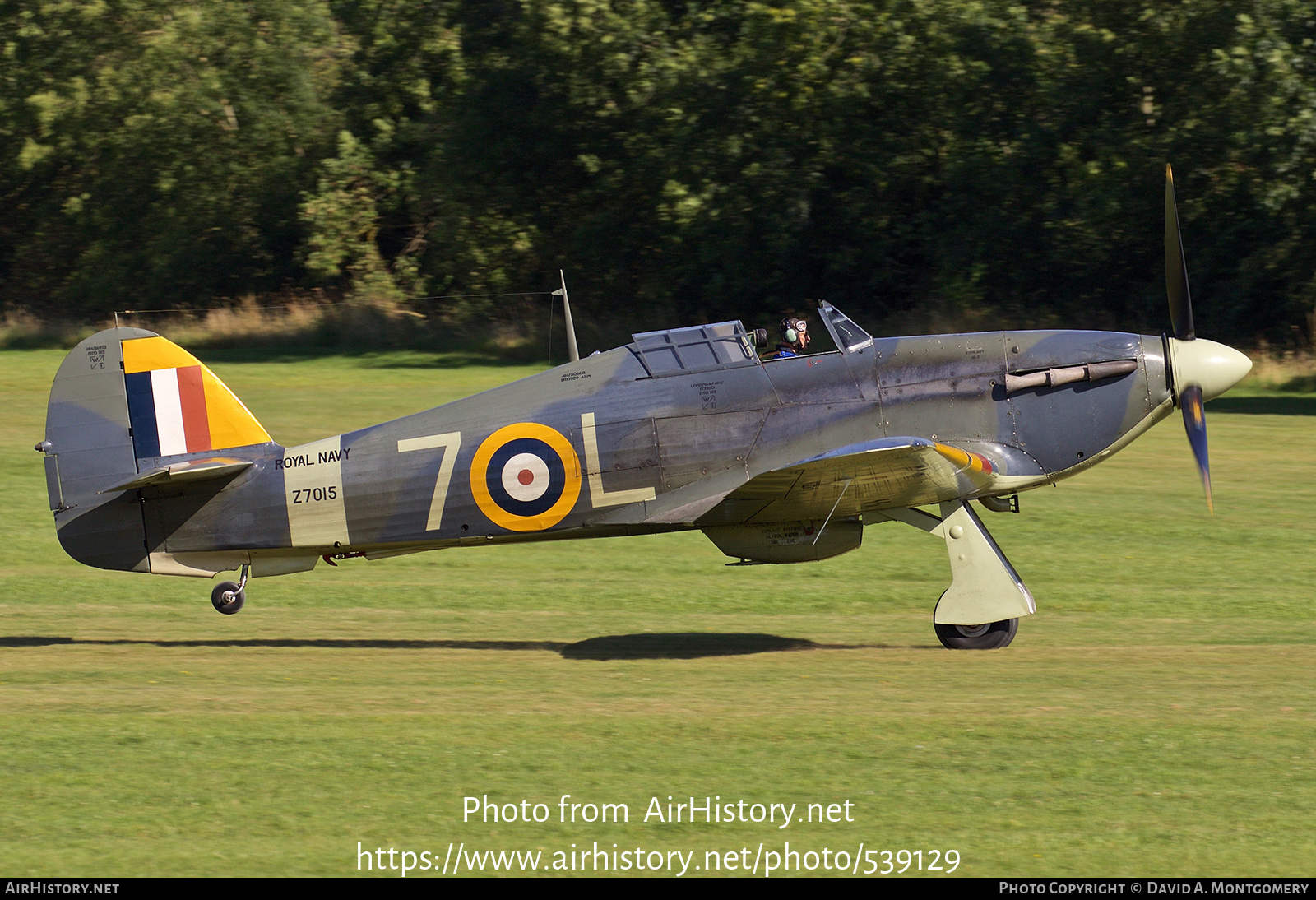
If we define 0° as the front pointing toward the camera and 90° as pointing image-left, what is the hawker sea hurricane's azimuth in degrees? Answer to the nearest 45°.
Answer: approximately 270°

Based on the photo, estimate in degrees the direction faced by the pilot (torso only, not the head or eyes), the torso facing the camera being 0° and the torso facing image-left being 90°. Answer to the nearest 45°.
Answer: approximately 270°

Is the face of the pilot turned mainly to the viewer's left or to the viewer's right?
to the viewer's right
